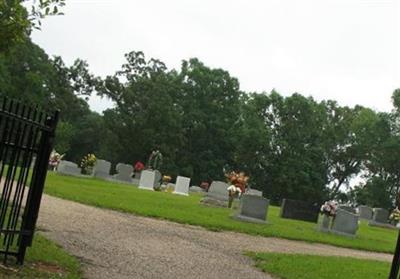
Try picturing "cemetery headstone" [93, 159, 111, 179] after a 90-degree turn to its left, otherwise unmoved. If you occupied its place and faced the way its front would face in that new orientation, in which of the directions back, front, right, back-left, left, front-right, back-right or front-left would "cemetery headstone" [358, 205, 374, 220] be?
front

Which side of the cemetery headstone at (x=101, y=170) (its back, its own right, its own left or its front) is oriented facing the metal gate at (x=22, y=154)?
front

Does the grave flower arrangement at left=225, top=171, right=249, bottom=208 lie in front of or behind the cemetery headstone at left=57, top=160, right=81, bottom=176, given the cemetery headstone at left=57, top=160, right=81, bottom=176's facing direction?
in front

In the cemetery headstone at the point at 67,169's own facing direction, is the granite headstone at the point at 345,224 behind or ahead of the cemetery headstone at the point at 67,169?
ahead

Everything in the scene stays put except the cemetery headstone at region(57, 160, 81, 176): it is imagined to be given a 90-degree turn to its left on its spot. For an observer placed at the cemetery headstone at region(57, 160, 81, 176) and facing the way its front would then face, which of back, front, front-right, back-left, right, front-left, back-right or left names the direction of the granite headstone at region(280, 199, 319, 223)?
front-right

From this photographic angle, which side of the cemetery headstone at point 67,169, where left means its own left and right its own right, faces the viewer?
front

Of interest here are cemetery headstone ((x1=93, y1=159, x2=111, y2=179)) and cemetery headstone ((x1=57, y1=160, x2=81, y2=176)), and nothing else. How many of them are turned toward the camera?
2

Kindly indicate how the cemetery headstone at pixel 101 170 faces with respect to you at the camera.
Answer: facing the viewer

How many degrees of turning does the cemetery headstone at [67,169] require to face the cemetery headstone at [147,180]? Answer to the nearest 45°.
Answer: approximately 45° to its left

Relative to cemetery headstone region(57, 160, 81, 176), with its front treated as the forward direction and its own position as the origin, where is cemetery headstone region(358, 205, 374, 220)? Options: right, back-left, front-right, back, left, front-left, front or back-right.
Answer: left

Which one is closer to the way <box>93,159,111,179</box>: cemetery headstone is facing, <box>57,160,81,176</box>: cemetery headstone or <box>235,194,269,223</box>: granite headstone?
the granite headstone

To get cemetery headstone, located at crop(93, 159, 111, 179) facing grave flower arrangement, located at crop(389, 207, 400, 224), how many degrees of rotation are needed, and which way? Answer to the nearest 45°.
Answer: approximately 90° to its left

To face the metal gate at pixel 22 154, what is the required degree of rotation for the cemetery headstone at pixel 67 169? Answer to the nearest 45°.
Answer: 0° — it already faces it
